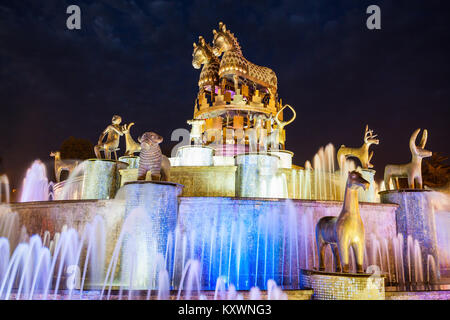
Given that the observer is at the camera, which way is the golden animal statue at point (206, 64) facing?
facing the viewer and to the left of the viewer

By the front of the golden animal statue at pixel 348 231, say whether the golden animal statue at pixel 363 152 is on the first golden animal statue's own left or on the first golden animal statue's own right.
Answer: on the first golden animal statue's own left

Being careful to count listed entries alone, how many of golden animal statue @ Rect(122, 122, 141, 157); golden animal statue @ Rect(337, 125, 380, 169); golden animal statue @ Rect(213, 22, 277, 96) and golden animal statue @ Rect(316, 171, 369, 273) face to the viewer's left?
2

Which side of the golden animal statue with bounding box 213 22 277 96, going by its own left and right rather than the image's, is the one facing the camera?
left

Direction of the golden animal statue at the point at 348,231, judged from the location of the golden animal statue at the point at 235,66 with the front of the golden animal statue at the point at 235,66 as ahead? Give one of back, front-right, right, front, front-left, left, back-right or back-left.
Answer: left

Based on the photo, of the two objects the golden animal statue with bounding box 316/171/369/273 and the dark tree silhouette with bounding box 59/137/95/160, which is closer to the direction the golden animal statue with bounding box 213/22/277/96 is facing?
the dark tree silhouette

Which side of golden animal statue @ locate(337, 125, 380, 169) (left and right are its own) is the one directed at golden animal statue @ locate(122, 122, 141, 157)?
back

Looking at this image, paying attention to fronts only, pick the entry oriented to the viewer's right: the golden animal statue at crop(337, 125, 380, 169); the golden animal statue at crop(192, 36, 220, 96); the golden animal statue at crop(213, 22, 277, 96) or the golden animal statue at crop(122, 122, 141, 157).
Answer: the golden animal statue at crop(337, 125, 380, 169)

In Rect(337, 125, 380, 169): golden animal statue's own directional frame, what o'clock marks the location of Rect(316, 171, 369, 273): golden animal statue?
Rect(316, 171, 369, 273): golden animal statue is roughly at 3 o'clock from Rect(337, 125, 380, 169): golden animal statue.

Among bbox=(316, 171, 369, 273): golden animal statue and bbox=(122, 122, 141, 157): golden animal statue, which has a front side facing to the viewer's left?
bbox=(122, 122, 141, 157): golden animal statue

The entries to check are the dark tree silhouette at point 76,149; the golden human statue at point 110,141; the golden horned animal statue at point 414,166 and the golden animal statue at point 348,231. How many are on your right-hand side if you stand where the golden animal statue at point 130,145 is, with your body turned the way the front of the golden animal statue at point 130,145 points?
1

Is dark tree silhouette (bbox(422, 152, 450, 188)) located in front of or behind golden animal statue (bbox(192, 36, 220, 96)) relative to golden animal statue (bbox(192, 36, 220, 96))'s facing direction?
behind

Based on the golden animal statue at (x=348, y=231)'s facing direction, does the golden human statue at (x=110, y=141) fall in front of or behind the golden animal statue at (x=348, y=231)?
behind

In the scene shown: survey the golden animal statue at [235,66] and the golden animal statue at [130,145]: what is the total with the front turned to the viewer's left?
2

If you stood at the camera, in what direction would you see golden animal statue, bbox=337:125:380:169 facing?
facing to the right of the viewer

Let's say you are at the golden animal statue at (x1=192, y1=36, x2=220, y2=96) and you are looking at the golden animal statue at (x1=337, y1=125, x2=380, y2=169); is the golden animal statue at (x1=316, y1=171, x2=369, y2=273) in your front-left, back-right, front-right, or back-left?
front-right

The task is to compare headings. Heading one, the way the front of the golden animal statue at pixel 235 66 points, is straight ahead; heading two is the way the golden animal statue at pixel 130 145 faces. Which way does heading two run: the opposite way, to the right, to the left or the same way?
the same way

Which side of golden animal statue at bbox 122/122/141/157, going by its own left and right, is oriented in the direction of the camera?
left

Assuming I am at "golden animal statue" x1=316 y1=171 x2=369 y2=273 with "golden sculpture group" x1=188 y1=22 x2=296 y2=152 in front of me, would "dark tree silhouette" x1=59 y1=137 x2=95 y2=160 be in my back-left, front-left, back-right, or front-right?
front-left

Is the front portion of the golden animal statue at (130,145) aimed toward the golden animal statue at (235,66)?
no
